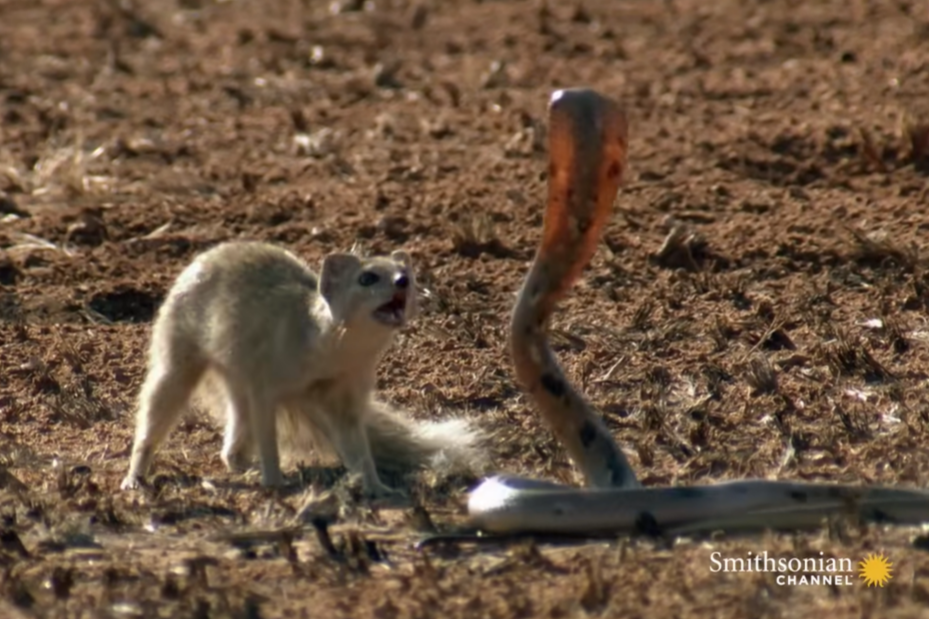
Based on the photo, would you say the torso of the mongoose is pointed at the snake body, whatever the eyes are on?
yes

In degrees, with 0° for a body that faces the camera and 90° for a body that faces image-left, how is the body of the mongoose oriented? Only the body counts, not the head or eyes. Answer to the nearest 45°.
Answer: approximately 315°
